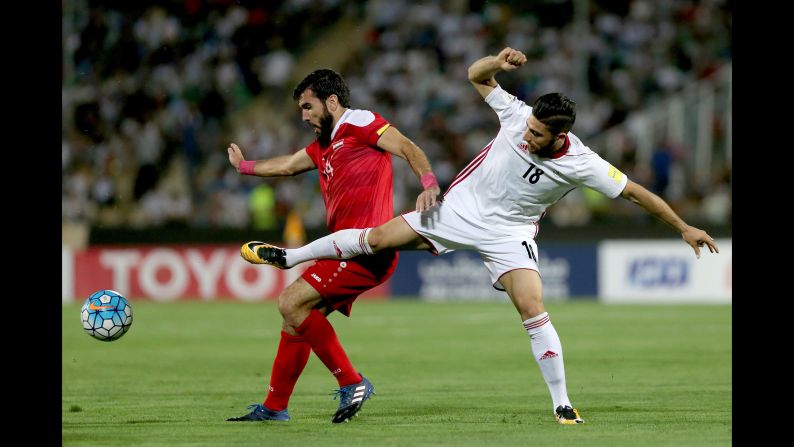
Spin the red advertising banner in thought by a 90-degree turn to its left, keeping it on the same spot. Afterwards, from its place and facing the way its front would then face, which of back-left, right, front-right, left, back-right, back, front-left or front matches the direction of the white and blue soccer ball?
right

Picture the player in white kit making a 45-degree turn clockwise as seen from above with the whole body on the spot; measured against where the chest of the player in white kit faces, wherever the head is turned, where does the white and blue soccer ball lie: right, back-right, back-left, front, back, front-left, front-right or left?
front-right

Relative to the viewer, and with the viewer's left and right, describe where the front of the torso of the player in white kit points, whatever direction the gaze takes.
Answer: facing the viewer

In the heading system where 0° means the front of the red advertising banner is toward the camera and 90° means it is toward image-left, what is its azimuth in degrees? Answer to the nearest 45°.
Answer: approximately 0°

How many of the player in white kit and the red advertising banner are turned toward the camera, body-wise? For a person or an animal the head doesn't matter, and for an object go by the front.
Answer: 2

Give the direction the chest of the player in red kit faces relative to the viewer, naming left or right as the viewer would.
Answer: facing the viewer and to the left of the viewer

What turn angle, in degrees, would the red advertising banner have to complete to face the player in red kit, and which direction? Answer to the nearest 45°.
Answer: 0° — it already faces them

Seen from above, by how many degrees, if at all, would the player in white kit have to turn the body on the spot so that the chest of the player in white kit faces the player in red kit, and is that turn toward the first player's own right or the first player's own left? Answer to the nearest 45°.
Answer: approximately 90° to the first player's own right

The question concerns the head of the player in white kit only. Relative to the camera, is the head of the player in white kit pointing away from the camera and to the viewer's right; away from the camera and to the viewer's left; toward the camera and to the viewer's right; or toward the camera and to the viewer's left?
toward the camera and to the viewer's left
